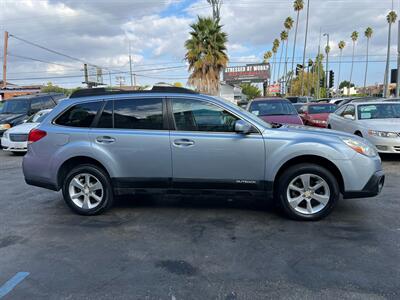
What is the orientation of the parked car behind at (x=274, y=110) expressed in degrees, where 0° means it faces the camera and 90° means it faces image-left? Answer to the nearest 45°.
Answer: approximately 0°

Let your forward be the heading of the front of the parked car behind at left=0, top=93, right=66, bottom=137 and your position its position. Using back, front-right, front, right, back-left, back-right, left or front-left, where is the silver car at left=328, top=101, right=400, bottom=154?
left

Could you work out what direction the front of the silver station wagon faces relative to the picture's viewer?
facing to the right of the viewer

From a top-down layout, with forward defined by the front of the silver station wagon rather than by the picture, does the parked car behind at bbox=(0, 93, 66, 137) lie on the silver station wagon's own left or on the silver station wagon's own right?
on the silver station wagon's own left

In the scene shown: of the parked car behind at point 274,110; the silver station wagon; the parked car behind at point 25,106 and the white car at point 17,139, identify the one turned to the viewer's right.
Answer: the silver station wagon

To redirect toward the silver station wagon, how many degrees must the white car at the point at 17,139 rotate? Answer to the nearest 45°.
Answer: approximately 45° to its left

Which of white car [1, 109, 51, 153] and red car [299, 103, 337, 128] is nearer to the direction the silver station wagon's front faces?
the red car

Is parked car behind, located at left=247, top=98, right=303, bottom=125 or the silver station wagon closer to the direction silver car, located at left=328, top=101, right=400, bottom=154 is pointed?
the silver station wagon

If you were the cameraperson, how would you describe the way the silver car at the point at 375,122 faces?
facing the viewer and to the right of the viewer

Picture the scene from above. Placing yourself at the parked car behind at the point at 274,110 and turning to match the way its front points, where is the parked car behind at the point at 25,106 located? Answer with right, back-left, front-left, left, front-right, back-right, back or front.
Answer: right

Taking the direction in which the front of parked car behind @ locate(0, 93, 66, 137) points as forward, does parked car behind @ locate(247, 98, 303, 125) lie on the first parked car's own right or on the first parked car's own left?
on the first parked car's own left

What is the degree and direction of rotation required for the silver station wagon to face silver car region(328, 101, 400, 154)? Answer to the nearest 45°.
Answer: approximately 45° to its left

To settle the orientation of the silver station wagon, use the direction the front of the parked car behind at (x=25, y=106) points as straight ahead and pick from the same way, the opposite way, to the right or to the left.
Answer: to the left

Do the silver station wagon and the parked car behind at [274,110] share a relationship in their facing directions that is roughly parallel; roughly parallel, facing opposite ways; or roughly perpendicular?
roughly perpendicular

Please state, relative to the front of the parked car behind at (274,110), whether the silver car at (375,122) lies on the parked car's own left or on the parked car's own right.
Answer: on the parked car's own left
